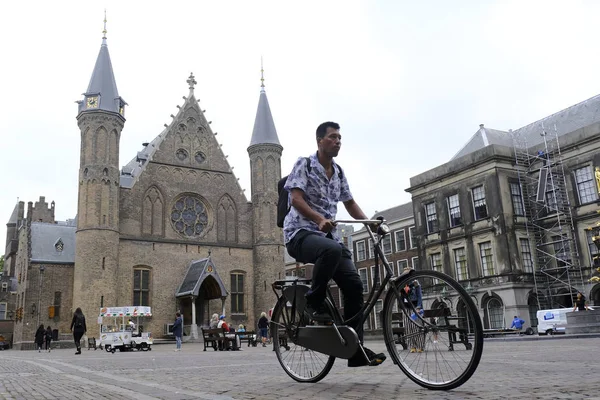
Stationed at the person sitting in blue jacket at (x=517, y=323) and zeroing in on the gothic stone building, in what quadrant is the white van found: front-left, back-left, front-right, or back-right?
back-left

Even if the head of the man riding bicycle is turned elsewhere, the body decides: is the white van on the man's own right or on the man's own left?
on the man's own left

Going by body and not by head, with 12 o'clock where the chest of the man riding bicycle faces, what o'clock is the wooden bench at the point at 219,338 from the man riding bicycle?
The wooden bench is roughly at 7 o'clock from the man riding bicycle.

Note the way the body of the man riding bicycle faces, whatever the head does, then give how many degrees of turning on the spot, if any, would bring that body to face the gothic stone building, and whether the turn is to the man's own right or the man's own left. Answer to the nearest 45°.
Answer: approximately 135° to the man's own left

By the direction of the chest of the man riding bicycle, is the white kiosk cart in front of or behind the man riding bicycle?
behind

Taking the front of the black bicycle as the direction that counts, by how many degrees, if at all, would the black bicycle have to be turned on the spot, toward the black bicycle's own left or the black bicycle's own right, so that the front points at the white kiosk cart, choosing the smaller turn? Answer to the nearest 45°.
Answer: approximately 180°

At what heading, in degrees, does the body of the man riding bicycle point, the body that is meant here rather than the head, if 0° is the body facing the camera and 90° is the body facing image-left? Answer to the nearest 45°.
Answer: approximately 315°

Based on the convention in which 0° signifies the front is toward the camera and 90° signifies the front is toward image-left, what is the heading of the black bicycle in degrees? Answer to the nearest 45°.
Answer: approximately 315°
